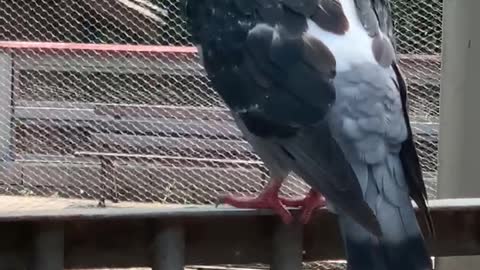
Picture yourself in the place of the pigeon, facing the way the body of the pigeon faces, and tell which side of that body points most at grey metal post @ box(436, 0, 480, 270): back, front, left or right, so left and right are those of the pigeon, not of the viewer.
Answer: right

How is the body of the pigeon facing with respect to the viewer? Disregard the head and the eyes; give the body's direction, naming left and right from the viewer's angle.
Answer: facing away from the viewer and to the left of the viewer

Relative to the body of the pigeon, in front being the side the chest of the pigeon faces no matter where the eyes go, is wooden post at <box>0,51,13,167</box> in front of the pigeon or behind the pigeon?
in front
